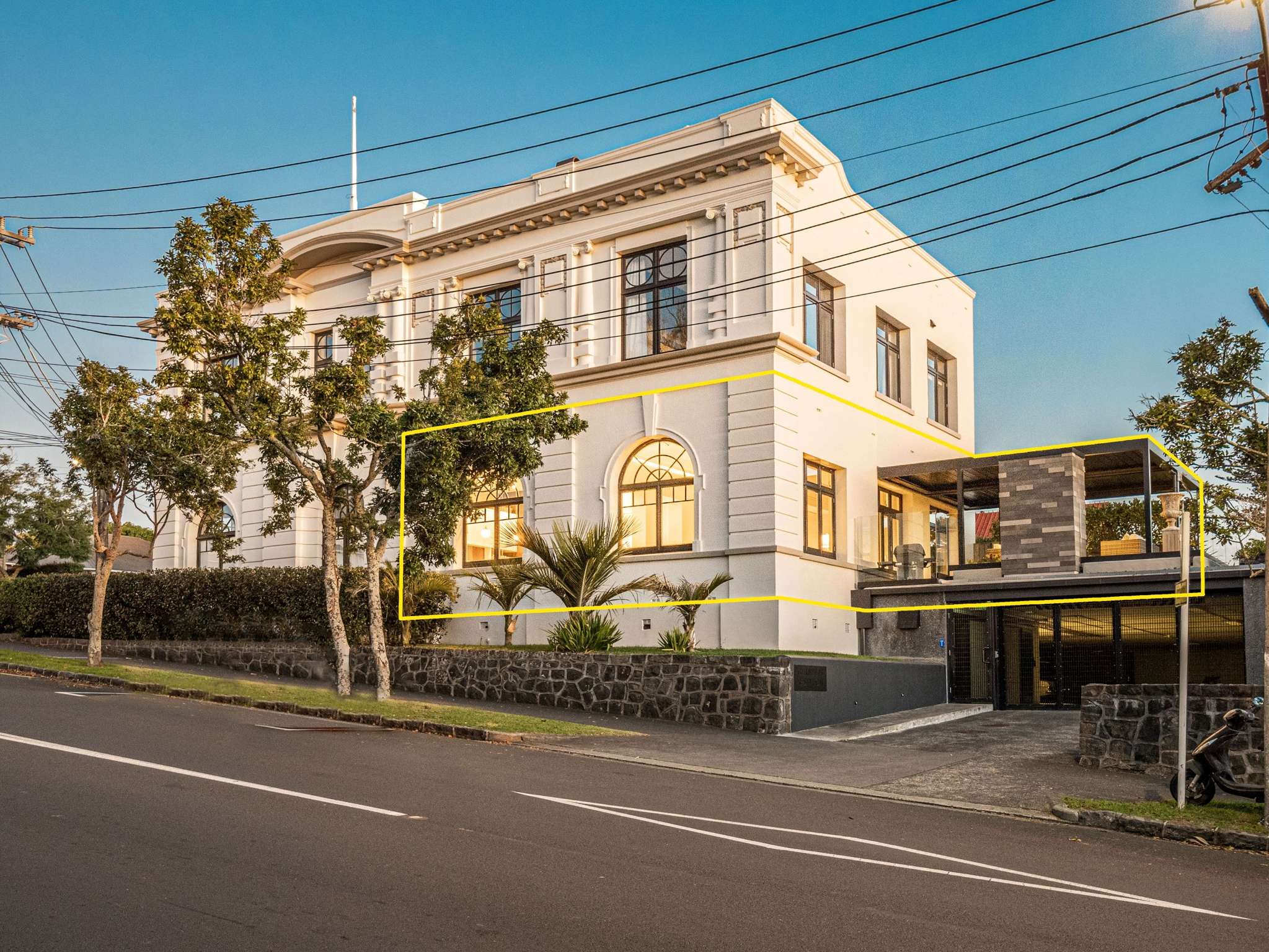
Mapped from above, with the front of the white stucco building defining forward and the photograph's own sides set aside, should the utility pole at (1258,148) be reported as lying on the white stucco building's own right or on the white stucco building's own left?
on the white stucco building's own left

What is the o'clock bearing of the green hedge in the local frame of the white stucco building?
The green hedge is roughly at 2 o'clock from the white stucco building.

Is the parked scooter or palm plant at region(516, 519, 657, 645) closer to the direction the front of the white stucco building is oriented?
the palm plant

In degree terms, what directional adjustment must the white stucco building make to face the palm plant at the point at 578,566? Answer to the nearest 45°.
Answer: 0° — it already faces it

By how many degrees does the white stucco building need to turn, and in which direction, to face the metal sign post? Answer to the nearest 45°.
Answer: approximately 45° to its left

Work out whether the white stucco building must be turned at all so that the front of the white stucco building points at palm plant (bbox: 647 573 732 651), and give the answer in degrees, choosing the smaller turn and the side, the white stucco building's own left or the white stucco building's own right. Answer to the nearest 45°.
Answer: approximately 45° to the white stucco building's own left

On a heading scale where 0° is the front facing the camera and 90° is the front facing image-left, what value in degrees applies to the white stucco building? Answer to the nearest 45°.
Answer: approximately 45°

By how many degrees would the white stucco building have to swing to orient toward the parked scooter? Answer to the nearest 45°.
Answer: approximately 45° to its left
